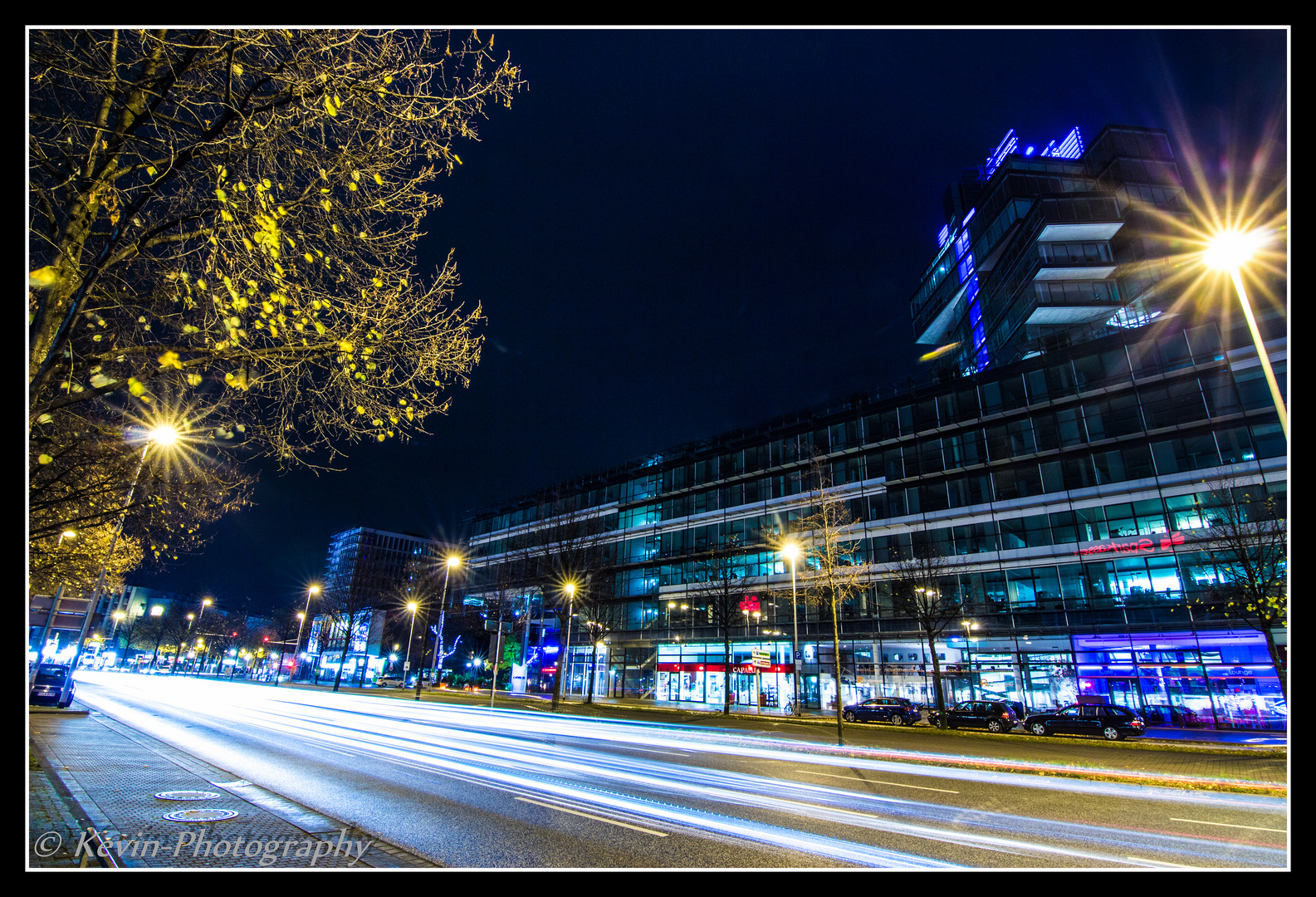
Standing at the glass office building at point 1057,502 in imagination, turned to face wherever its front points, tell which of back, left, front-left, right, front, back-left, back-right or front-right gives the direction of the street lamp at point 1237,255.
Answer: front-left

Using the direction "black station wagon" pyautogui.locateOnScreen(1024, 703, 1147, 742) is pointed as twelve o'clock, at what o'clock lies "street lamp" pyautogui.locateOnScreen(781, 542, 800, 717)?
The street lamp is roughly at 12 o'clock from the black station wagon.

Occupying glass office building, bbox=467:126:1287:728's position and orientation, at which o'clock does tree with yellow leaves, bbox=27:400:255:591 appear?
The tree with yellow leaves is roughly at 12 o'clock from the glass office building.

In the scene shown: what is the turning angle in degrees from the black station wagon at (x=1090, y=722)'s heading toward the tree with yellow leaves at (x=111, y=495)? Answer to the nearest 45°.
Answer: approximately 45° to its left

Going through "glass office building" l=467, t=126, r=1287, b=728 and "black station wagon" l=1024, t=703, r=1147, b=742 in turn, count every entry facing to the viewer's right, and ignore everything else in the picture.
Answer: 0

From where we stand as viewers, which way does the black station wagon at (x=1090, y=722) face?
facing to the left of the viewer

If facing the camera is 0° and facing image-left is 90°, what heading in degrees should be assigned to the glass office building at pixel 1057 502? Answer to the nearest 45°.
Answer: approximately 45°

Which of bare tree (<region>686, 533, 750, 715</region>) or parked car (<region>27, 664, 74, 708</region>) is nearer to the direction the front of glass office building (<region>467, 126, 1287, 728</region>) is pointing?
the parked car

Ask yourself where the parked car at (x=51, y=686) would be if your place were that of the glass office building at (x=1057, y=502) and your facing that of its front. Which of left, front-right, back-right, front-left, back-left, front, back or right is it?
front

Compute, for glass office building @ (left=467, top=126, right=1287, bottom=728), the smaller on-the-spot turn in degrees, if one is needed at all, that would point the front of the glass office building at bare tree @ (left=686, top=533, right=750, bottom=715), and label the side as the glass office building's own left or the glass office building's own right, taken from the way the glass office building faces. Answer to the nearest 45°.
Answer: approximately 45° to the glass office building's own right

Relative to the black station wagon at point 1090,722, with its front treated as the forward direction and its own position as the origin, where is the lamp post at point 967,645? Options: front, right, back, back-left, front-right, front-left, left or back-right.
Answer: front-right

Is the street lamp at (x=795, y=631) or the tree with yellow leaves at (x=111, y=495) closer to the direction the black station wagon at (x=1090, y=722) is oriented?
the street lamp
